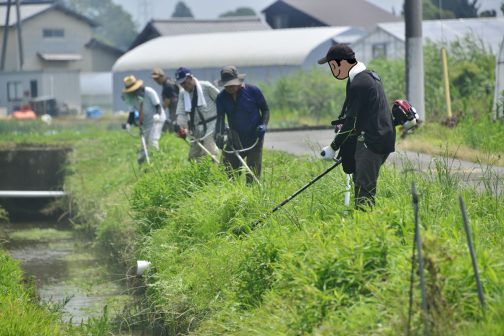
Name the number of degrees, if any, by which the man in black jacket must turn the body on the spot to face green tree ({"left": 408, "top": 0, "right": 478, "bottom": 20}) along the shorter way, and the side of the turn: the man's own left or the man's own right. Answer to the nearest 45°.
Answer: approximately 90° to the man's own right

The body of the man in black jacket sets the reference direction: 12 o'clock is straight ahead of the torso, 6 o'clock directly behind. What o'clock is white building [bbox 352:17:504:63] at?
The white building is roughly at 3 o'clock from the man in black jacket.

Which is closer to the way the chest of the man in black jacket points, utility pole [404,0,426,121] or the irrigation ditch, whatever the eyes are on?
the irrigation ditch

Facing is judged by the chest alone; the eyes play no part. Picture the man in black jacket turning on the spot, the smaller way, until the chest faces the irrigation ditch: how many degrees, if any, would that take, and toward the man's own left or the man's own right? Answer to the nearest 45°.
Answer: approximately 45° to the man's own right

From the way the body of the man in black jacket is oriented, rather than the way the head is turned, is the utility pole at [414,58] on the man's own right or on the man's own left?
on the man's own right

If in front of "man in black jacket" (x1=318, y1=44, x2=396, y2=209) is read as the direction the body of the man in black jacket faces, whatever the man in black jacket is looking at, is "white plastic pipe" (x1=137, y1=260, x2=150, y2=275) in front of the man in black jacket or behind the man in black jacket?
in front

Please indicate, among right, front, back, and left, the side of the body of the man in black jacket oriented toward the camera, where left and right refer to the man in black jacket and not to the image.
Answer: left

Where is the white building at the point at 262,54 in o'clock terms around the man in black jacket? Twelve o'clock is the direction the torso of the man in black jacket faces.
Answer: The white building is roughly at 3 o'clock from the man in black jacket.

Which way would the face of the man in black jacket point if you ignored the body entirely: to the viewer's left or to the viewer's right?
to the viewer's left
